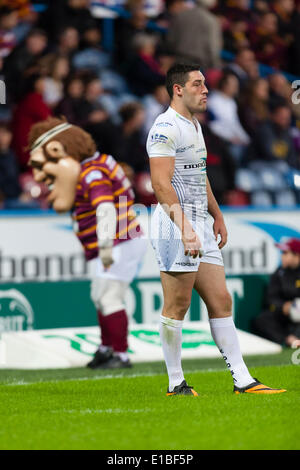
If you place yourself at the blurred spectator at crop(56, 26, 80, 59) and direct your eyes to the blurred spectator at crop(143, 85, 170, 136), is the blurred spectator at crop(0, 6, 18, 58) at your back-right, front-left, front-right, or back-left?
back-right

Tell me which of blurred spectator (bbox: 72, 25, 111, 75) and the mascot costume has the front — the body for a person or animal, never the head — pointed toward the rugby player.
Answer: the blurred spectator

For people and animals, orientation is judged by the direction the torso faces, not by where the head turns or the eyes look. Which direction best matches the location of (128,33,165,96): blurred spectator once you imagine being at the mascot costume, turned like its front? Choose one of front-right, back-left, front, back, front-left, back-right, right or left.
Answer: right

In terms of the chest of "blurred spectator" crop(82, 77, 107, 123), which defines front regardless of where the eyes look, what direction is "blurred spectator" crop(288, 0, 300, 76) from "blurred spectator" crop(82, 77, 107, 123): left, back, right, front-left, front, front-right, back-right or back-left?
back-left

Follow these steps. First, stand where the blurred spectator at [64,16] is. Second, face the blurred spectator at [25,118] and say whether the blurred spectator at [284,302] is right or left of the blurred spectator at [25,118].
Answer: left

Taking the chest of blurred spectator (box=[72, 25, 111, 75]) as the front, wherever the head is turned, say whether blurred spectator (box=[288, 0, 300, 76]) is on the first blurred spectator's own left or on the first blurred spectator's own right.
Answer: on the first blurred spectator's own left
